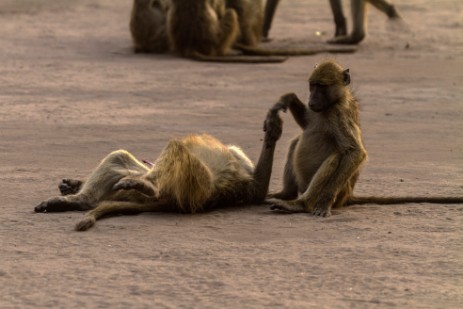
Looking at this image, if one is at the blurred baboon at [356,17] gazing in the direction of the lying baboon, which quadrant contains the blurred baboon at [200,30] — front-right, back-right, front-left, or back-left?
front-right

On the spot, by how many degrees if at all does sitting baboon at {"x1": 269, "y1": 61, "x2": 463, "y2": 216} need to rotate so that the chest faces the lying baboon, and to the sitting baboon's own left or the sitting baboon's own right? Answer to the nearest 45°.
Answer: approximately 45° to the sitting baboon's own right

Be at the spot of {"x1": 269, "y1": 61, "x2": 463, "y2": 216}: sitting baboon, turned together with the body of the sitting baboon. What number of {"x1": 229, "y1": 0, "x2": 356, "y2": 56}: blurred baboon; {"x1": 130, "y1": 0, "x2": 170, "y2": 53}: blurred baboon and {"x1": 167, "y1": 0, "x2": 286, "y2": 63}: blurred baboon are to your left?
0

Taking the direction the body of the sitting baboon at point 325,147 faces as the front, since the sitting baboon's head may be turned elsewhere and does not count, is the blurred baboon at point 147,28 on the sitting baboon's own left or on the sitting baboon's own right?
on the sitting baboon's own right

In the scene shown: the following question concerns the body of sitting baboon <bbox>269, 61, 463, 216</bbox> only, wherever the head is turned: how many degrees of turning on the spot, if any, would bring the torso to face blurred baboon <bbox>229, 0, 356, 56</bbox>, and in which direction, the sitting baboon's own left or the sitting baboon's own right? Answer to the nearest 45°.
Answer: approximately 135° to the sitting baboon's own right

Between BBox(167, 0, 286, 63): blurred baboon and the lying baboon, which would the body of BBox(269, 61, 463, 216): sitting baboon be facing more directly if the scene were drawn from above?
the lying baboon

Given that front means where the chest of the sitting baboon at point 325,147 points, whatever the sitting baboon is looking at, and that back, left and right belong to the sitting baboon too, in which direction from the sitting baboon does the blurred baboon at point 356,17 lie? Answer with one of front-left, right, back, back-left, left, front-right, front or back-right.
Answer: back-right

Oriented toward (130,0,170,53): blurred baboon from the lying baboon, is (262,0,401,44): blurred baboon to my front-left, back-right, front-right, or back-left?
front-right

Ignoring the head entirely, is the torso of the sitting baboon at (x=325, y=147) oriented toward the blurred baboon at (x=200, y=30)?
no

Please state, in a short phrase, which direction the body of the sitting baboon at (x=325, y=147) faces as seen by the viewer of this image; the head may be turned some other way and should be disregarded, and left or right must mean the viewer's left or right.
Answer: facing the viewer and to the left of the viewer
